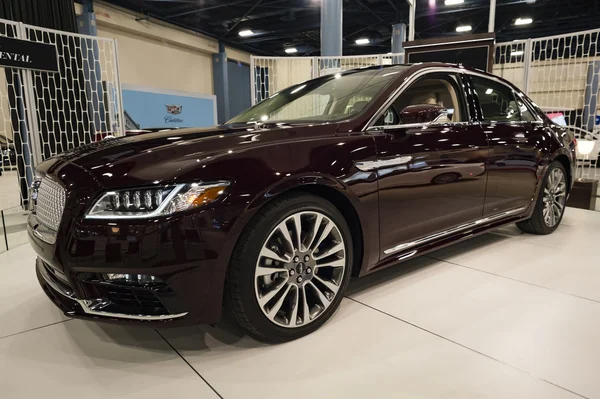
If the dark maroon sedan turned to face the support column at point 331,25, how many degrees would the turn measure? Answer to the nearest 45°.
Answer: approximately 135° to its right

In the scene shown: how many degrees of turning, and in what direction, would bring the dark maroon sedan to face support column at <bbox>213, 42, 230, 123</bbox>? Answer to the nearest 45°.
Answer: approximately 135° to its right

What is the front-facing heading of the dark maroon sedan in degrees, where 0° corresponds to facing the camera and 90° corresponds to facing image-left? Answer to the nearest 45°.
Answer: approximately 45°

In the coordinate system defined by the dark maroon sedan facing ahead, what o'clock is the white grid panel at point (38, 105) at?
The white grid panel is roughly at 3 o'clock from the dark maroon sedan.

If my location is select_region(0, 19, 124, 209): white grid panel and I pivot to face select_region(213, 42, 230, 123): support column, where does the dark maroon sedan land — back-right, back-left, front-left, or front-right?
back-right
